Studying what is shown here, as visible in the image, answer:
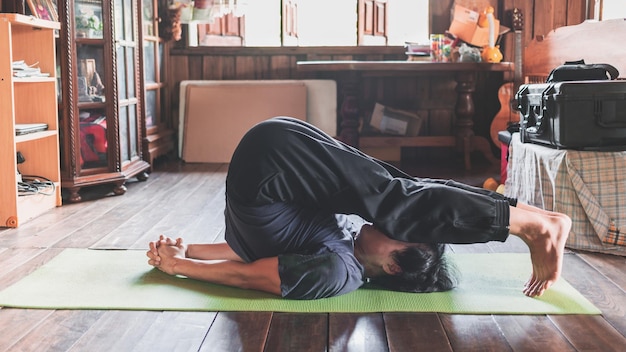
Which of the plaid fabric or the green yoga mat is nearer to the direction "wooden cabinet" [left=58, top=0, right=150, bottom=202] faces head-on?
the plaid fabric

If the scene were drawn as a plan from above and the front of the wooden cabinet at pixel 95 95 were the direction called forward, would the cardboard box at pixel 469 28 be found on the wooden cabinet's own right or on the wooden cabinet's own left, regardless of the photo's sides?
on the wooden cabinet's own left

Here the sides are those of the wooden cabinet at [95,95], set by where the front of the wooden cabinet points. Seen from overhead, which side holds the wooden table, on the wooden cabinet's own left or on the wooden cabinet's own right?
on the wooden cabinet's own left

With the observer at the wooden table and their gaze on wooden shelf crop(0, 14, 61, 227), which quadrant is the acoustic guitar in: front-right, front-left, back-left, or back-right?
back-left

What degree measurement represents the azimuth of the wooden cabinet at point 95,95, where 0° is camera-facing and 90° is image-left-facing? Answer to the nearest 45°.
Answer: approximately 315°

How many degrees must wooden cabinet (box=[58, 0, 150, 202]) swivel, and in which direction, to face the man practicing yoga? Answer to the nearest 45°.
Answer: approximately 45° to its right

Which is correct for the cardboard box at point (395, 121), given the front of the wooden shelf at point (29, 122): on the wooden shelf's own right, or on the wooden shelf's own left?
on the wooden shelf's own left

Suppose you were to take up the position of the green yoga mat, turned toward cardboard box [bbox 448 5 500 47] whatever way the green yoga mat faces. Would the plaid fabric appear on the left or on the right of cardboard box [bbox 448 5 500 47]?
right

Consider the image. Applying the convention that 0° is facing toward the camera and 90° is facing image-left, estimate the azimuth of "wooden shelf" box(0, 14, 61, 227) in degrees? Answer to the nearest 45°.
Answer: approximately 315°
